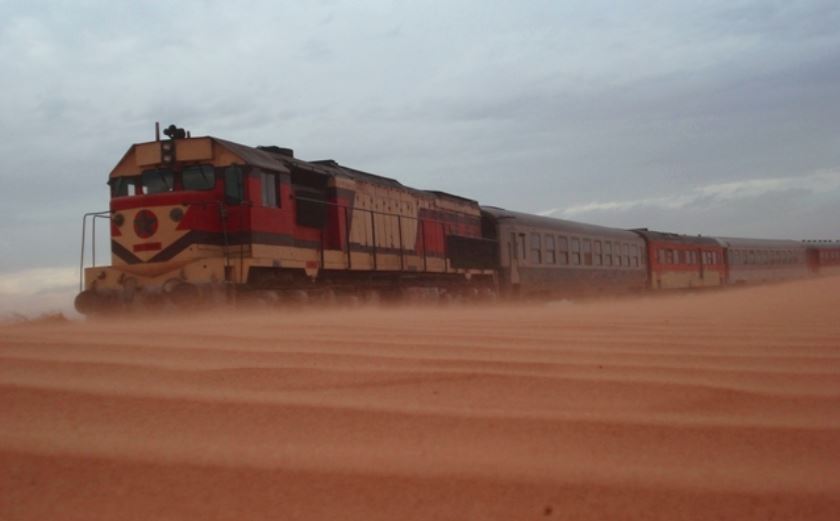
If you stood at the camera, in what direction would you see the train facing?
facing the viewer and to the left of the viewer
